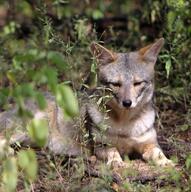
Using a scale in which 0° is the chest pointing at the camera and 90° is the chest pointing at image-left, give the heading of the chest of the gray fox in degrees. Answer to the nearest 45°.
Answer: approximately 315°

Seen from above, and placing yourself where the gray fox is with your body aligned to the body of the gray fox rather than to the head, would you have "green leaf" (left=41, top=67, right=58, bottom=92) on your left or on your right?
on your right

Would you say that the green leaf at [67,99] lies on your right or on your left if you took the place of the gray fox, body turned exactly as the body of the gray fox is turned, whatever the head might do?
on your right
